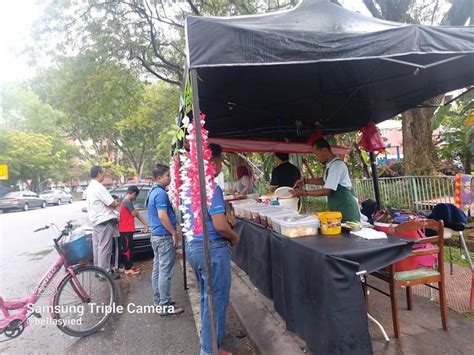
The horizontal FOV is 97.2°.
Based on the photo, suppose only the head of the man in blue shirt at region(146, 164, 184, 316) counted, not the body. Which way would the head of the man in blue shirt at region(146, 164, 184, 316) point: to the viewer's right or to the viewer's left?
to the viewer's right

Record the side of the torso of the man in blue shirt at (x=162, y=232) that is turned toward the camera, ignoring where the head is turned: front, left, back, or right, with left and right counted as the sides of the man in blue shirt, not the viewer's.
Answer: right

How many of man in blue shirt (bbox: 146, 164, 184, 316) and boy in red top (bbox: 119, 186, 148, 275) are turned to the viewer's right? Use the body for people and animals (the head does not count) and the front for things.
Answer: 2

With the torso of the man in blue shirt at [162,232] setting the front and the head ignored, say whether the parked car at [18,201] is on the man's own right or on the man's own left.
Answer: on the man's own left

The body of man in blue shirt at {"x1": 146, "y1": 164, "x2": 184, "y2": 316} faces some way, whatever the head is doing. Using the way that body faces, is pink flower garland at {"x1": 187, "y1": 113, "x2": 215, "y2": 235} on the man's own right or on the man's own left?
on the man's own right

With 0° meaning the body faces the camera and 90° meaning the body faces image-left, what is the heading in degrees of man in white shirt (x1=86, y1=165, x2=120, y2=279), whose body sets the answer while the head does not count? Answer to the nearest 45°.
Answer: approximately 270°

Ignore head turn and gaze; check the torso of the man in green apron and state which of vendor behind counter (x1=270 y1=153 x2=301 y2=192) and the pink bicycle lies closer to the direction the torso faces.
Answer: the pink bicycle

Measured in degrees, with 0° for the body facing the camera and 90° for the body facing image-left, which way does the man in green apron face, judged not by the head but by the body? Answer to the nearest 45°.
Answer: approximately 90°

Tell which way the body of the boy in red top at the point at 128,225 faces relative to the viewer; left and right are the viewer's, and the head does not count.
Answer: facing to the right of the viewer

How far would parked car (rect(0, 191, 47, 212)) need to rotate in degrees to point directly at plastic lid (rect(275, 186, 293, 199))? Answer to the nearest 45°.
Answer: approximately 135° to its right
